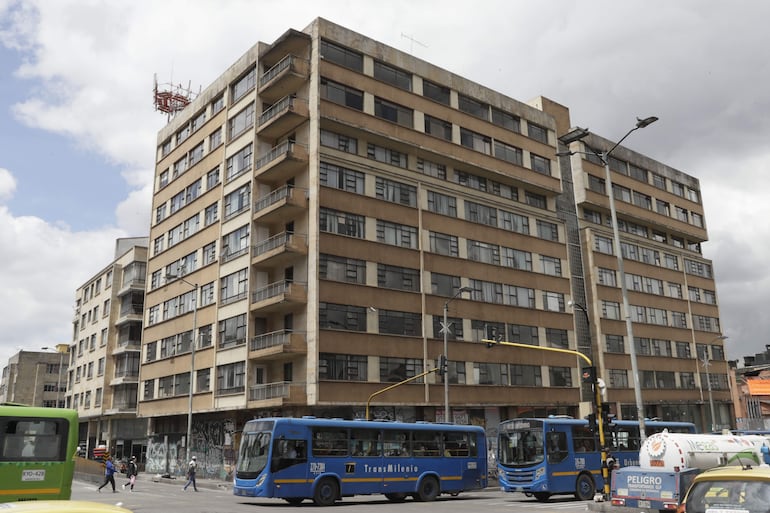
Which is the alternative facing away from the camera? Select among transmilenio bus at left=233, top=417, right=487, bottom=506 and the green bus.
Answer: the green bus

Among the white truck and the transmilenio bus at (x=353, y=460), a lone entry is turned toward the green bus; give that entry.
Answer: the transmilenio bus

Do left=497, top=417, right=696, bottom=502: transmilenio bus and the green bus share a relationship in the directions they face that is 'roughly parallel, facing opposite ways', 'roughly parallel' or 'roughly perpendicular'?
roughly perpendicular

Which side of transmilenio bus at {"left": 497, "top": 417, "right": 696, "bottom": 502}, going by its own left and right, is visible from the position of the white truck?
left

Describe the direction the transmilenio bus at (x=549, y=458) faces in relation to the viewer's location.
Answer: facing the viewer and to the left of the viewer

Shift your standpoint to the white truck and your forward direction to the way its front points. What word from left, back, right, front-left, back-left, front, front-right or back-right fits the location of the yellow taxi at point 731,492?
back-right

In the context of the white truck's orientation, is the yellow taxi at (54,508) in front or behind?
behind

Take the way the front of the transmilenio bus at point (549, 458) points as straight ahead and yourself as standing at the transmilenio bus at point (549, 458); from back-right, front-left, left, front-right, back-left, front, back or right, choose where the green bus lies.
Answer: front

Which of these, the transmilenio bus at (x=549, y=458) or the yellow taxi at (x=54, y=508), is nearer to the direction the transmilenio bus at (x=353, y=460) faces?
the yellow taxi

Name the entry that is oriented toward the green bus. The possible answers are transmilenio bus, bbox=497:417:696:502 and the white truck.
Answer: the transmilenio bus

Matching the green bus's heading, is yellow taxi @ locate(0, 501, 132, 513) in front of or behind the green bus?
behind

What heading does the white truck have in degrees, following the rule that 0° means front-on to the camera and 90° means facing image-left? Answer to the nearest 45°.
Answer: approximately 225°

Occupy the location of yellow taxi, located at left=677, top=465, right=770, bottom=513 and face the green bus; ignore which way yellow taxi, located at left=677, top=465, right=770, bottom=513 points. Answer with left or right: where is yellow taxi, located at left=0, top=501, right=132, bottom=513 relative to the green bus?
left

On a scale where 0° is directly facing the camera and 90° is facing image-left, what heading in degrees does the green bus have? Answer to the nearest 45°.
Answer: approximately 180°

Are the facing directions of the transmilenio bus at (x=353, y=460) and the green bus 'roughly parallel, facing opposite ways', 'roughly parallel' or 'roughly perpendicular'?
roughly perpendicular
